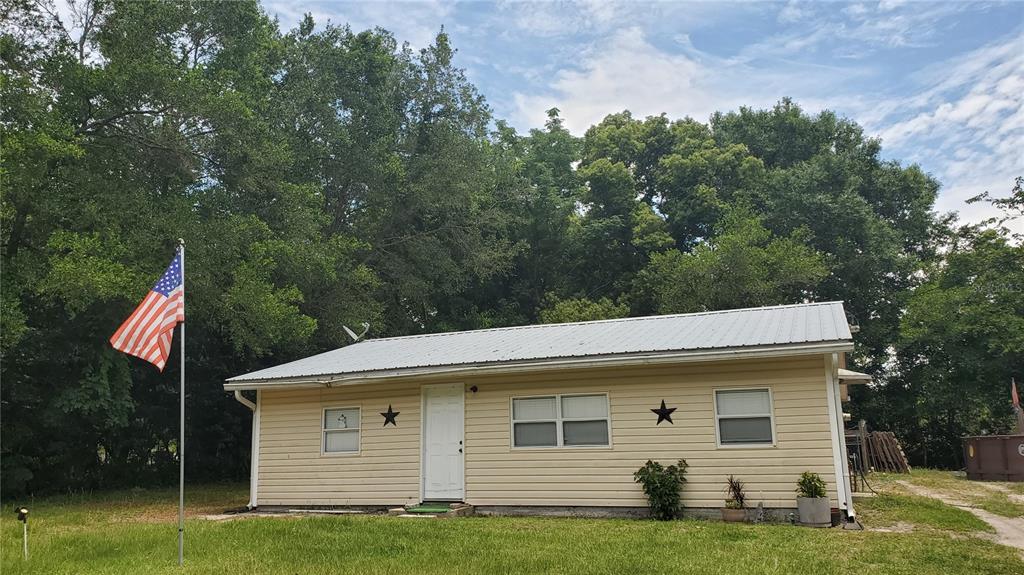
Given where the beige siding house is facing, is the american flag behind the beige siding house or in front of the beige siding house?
in front

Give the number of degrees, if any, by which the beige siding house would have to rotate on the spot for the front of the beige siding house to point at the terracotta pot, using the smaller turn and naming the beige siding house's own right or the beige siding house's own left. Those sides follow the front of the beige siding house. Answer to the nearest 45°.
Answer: approximately 45° to the beige siding house's own left

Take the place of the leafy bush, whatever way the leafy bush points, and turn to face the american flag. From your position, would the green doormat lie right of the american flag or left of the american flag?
right

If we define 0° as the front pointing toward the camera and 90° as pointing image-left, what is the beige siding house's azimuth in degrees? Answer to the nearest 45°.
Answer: approximately 0°

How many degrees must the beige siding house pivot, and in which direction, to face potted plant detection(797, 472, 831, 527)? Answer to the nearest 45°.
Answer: approximately 45° to its left
